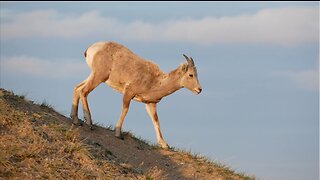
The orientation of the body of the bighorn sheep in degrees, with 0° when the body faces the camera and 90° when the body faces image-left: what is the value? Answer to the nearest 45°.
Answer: approximately 270°
